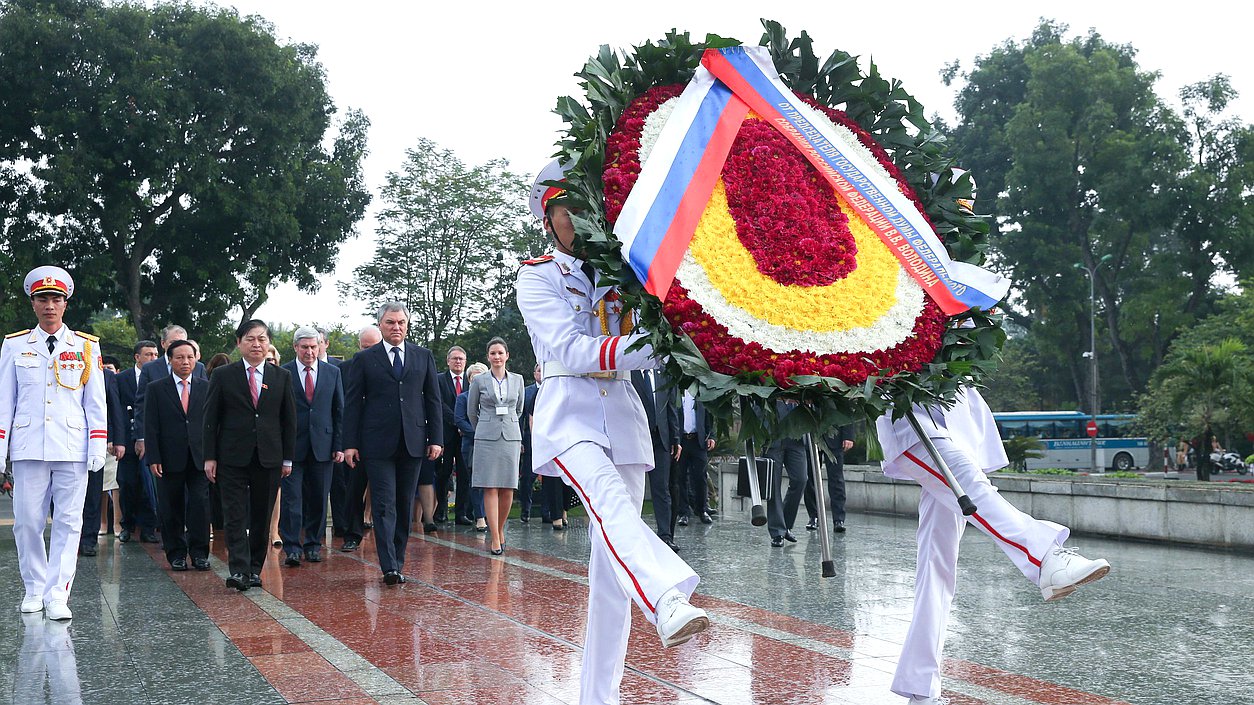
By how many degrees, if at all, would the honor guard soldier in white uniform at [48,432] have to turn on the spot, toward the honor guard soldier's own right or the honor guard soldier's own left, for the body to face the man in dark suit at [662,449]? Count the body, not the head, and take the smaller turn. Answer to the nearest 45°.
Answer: approximately 90° to the honor guard soldier's own left

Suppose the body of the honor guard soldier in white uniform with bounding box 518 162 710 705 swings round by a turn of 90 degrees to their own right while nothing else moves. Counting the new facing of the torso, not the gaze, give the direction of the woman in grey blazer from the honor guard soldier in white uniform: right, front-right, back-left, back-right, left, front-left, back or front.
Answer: back-right

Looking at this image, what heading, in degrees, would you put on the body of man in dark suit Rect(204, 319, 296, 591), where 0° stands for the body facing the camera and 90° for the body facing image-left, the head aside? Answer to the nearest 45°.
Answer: approximately 0°

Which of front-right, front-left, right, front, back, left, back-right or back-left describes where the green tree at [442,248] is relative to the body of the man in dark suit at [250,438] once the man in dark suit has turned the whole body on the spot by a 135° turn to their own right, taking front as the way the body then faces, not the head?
front-right

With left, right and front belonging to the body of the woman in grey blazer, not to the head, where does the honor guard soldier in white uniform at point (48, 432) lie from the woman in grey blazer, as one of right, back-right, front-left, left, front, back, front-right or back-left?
front-right

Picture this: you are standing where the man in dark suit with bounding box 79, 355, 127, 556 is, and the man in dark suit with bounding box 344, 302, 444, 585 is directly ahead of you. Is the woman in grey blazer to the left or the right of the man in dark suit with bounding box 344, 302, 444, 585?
left

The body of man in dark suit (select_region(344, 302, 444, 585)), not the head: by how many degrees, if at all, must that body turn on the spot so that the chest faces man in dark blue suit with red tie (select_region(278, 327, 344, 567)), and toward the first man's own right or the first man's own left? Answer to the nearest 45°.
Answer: approximately 135° to the first man's own right

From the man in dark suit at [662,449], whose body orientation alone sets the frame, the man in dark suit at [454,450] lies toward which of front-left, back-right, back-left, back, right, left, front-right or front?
back-right

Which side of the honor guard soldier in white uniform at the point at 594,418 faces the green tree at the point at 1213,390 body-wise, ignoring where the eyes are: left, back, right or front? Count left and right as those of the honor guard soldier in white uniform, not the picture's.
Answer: left

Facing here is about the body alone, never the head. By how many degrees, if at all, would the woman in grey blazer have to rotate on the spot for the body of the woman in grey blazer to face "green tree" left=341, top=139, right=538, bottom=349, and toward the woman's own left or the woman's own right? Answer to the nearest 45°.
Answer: approximately 180°
